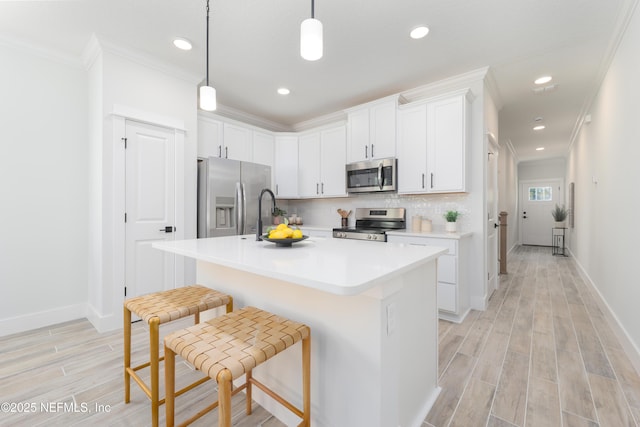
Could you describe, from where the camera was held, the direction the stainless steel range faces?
facing the viewer and to the left of the viewer

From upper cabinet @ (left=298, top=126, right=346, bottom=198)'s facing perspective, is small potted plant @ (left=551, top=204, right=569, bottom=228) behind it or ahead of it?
behind

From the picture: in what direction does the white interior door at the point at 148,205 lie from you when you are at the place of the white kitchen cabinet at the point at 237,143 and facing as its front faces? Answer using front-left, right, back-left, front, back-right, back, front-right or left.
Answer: right

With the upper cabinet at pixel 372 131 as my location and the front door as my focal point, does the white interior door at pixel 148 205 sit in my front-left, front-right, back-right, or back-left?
back-left

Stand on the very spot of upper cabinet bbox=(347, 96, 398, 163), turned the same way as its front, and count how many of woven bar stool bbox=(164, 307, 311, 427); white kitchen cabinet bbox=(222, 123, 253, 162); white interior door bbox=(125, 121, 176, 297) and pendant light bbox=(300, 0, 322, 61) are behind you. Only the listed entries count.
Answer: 0

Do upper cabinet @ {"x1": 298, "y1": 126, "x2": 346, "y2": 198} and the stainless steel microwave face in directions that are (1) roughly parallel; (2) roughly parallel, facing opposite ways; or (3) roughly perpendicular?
roughly parallel

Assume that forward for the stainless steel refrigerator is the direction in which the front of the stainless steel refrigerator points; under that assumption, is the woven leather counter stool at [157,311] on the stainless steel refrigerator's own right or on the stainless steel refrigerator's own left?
on the stainless steel refrigerator's own right

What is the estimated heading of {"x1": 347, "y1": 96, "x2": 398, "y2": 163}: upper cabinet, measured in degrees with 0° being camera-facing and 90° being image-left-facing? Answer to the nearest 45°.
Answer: approximately 45°

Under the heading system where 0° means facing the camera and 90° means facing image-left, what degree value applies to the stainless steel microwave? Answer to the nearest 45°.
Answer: approximately 45°

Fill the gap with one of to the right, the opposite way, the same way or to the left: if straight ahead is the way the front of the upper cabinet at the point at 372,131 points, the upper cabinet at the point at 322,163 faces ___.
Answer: the same way

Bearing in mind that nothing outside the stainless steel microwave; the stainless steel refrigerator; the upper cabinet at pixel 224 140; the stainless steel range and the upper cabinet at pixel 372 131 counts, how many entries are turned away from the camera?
0

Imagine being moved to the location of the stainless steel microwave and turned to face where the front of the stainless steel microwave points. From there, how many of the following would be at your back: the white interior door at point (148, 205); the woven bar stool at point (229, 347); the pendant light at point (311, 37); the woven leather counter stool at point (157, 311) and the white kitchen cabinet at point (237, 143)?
0

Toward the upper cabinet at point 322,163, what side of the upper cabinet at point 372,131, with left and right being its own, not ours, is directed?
right

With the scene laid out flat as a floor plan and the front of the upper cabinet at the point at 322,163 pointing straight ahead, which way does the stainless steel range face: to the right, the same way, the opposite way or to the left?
the same way

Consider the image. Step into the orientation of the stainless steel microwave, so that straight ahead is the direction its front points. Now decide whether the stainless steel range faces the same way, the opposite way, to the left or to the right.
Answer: the same way

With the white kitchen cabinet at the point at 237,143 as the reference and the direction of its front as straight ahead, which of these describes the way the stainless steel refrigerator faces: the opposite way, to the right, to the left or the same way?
the same way
